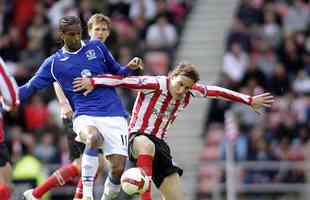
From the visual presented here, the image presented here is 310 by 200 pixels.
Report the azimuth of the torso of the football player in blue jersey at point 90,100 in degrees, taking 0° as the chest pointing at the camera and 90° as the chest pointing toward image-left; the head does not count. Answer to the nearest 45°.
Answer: approximately 0°
